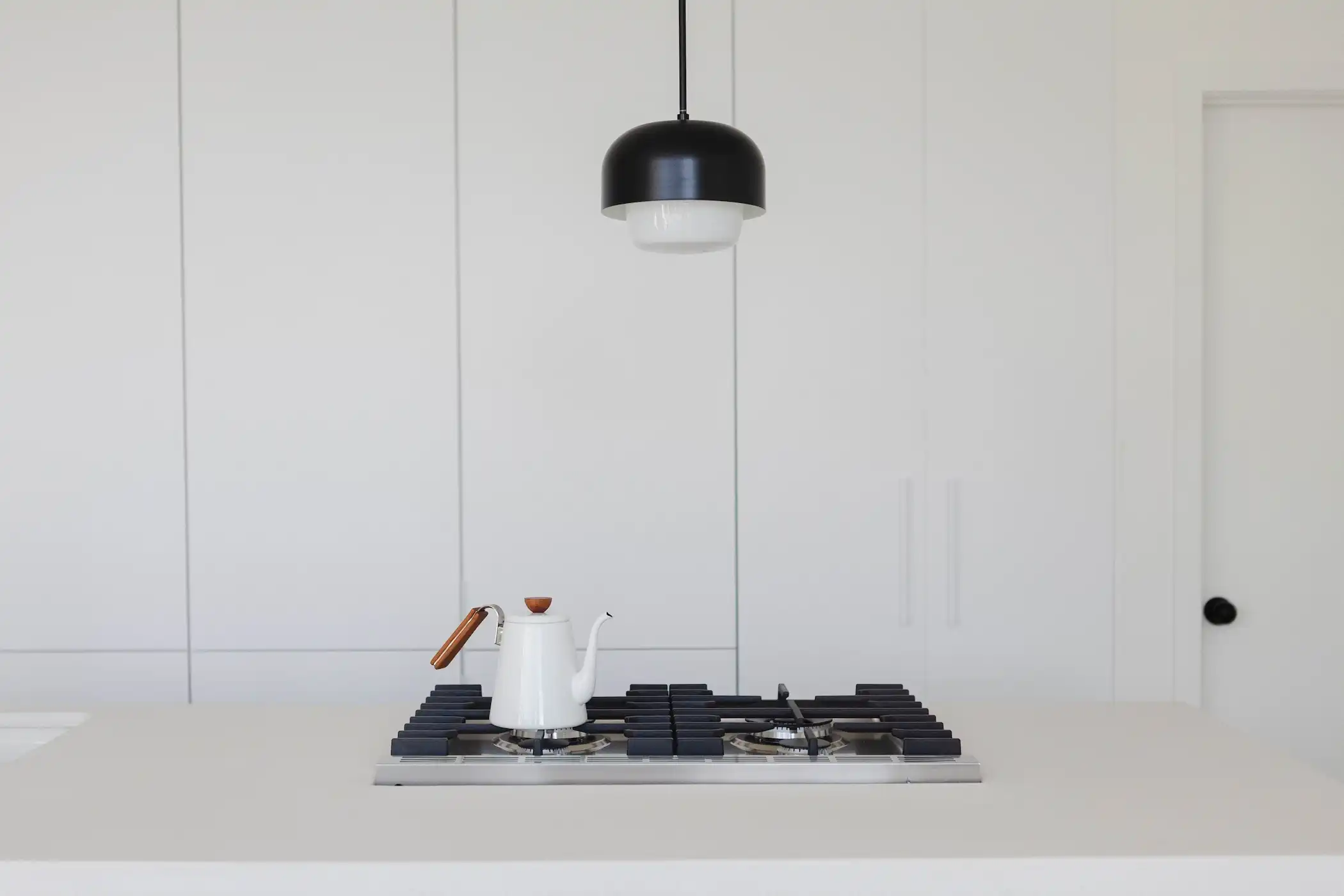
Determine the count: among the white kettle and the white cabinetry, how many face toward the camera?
1

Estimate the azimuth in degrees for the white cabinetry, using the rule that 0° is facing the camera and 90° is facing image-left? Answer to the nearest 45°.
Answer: approximately 0°

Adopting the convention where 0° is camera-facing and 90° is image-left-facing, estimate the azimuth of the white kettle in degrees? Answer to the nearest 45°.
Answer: approximately 270°

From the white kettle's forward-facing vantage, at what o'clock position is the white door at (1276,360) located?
The white door is roughly at 11 o'clock from the white kettle.

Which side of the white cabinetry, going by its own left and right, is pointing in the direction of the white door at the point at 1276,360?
left

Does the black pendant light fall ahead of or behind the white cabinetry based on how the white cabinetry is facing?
ahead

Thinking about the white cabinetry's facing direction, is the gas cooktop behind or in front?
in front

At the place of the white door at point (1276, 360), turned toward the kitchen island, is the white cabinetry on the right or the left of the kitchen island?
right

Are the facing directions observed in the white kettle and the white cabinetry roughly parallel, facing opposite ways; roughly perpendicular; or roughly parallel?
roughly perpendicular
